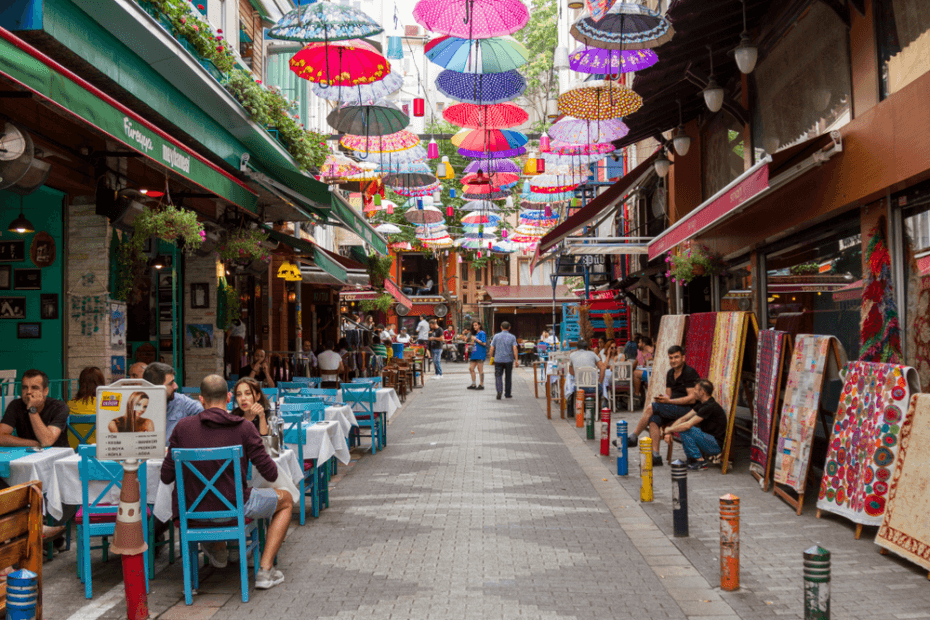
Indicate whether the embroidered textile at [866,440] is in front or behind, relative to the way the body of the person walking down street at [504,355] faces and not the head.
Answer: behind

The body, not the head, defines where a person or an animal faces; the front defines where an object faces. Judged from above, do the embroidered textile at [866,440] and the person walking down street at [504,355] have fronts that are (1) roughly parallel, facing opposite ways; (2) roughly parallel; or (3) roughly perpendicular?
roughly perpendicular

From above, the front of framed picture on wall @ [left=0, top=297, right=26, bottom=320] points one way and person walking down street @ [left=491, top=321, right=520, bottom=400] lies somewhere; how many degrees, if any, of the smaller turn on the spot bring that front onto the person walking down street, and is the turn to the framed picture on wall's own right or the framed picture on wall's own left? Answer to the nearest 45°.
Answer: approximately 135° to the framed picture on wall's own left

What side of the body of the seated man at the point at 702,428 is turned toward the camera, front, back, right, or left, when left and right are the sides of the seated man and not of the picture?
left

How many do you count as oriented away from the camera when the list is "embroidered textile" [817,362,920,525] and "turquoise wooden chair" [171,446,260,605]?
1

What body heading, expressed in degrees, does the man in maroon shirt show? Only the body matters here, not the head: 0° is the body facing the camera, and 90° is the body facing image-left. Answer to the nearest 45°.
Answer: approximately 180°

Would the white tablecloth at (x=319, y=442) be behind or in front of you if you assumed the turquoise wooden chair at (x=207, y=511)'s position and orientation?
in front

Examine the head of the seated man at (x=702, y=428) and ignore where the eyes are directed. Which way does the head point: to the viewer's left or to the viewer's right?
to the viewer's left

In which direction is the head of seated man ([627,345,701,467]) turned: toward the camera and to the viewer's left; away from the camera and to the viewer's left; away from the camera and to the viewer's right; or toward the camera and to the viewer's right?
toward the camera and to the viewer's left

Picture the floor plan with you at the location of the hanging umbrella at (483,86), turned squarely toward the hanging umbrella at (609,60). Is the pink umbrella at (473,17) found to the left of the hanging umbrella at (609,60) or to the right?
right

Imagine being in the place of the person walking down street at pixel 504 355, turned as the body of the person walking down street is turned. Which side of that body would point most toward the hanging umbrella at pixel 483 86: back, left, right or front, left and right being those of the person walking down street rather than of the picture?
back

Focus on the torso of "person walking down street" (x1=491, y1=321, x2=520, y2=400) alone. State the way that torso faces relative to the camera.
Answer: away from the camera

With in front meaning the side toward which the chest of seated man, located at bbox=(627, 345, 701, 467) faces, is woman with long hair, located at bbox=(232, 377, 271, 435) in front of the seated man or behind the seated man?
in front
